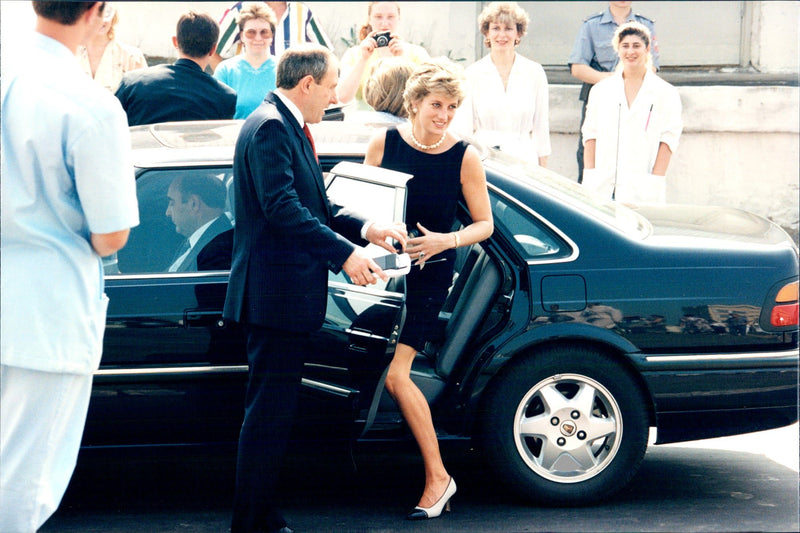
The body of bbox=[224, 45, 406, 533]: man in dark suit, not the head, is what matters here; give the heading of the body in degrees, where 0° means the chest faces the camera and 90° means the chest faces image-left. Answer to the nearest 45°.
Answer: approximately 270°

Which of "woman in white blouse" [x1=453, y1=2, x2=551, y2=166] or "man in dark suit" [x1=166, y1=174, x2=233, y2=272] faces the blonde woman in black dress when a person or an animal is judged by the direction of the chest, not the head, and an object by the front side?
the woman in white blouse

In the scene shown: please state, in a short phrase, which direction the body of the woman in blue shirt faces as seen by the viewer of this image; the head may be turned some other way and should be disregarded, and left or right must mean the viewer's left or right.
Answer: facing the viewer

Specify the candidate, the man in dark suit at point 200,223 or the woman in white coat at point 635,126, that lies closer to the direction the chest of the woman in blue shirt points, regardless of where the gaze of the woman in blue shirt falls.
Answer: the man in dark suit

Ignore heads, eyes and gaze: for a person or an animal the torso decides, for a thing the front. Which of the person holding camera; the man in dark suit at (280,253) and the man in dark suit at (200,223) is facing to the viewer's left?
the man in dark suit at (200,223)

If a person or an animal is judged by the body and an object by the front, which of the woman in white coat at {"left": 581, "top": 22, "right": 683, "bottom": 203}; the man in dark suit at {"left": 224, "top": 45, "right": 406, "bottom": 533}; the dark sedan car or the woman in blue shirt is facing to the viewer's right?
the man in dark suit

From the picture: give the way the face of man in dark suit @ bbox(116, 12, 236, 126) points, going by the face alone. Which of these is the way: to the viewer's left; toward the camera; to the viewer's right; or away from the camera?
away from the camera

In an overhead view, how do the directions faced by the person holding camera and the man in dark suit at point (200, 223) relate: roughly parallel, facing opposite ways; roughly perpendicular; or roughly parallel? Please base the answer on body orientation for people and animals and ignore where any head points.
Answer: roughly perpendicular

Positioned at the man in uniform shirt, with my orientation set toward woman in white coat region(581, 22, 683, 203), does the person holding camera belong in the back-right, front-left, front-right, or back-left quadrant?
front-right

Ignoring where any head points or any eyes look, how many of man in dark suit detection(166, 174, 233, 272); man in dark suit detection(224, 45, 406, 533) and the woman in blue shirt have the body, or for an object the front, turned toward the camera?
1

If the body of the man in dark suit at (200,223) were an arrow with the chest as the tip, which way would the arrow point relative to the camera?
to the viewer's left

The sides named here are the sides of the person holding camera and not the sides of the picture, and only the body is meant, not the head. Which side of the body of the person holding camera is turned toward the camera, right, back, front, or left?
front

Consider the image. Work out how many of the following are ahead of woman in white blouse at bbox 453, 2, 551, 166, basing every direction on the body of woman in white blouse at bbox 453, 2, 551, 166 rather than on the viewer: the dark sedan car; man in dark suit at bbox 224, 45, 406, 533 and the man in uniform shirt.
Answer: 2

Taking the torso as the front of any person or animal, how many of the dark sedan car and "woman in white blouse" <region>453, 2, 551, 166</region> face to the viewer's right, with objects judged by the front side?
0

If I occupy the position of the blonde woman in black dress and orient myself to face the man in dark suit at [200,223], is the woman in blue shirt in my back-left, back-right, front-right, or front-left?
front-right

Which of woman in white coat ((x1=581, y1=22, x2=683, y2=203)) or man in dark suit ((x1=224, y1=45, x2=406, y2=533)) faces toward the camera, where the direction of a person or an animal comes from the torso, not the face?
the woman in white coat

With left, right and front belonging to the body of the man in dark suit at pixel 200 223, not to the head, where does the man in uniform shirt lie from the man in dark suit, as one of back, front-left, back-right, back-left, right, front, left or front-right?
back-right

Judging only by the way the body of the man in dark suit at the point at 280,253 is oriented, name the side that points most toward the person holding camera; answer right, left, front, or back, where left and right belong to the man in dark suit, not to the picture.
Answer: left

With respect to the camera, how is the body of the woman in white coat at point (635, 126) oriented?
toward the camera

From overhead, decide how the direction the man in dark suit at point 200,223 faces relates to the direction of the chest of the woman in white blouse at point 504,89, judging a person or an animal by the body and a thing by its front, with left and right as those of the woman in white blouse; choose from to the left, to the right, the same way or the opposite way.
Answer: to the right
